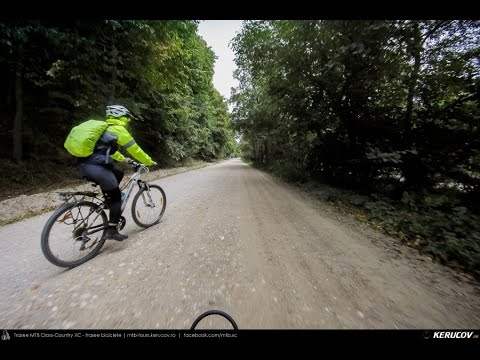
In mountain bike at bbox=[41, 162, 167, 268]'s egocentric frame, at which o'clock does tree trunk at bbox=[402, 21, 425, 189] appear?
The tree trunk is roughly at 2 o'clock from the mountain bike.

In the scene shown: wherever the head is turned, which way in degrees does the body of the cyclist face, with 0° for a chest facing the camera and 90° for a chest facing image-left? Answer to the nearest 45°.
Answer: approximately 225°

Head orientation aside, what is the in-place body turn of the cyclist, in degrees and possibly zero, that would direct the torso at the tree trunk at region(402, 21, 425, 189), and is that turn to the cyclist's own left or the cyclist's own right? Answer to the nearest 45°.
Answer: approximately 45° to the cyclist's own right

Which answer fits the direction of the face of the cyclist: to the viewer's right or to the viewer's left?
to the viewer's right

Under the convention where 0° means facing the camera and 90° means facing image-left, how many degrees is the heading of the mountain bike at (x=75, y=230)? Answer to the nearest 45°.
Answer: approximately 225°

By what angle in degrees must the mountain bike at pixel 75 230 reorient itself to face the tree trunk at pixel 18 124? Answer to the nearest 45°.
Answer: approximately 45° to its left

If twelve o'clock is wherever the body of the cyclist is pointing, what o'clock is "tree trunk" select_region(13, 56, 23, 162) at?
The tree trunk is roughly at 10 o'clock from the cyclist.
